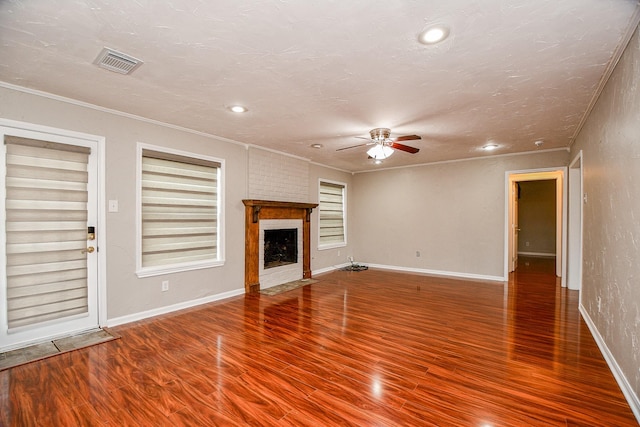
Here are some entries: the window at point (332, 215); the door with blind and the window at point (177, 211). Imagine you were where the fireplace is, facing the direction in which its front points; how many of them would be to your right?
2

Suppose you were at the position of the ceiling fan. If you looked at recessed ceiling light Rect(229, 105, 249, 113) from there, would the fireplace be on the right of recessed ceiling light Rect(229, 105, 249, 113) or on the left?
right

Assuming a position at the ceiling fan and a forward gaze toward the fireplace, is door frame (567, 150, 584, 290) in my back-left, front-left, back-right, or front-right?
back-right

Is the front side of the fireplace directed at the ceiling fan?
yes

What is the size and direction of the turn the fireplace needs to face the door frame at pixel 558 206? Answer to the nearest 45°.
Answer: approximately 45° to its left

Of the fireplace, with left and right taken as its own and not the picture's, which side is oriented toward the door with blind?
right

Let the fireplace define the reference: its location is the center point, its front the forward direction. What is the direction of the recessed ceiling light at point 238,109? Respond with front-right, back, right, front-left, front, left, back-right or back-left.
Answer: front-right

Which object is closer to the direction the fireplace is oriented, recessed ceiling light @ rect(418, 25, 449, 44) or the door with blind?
the recessed ceiling light

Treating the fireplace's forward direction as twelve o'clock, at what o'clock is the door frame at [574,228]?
The door frame is roughly at 11 o'clock from the fireplace.

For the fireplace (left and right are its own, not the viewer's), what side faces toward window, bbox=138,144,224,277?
right

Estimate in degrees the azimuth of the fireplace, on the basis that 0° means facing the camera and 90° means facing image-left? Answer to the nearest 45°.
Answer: approximately 315°

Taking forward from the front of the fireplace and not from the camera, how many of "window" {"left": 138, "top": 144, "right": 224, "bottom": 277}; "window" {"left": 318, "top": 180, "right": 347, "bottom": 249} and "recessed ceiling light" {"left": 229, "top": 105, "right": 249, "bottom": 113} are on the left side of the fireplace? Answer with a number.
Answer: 1
